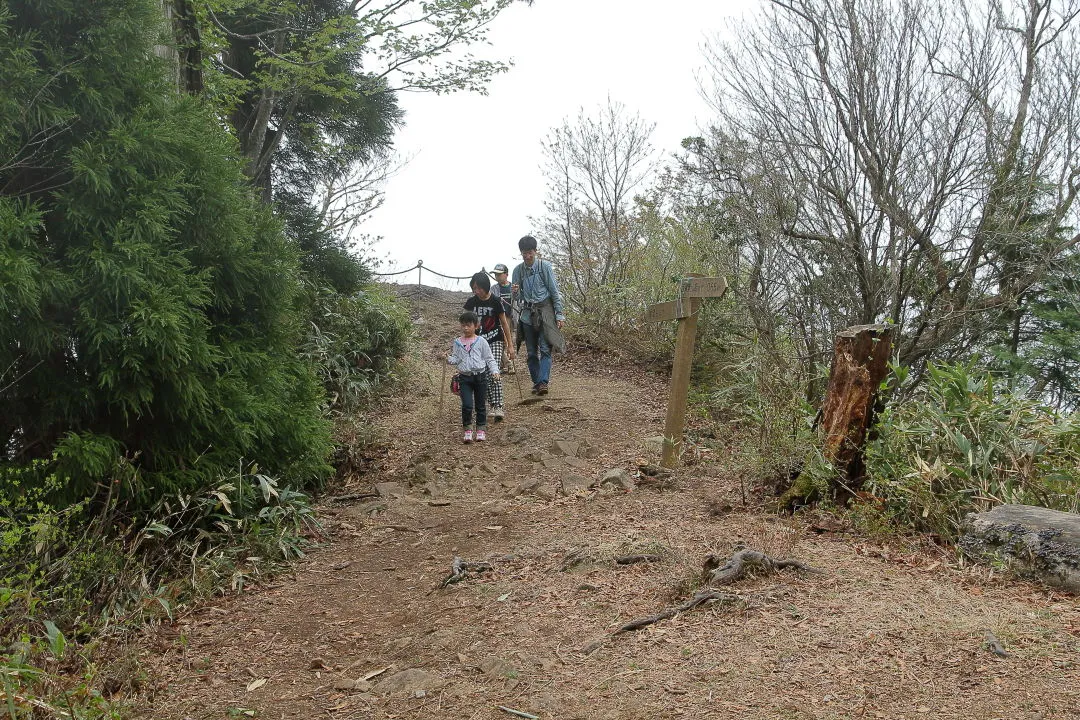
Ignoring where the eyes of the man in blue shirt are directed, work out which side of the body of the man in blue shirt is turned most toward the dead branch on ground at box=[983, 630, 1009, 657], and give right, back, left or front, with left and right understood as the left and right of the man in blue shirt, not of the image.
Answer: front

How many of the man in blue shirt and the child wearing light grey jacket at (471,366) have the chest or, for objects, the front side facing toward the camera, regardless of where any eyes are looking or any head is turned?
2

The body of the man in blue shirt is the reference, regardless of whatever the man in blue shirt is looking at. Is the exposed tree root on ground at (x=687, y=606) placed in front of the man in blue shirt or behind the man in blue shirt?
in front

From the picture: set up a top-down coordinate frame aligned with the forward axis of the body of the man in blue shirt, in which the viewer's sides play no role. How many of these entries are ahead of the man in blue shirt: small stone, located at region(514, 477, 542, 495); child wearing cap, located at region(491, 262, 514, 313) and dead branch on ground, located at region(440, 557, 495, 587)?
2

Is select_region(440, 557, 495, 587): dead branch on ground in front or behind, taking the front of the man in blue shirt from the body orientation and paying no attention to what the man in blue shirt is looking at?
in front

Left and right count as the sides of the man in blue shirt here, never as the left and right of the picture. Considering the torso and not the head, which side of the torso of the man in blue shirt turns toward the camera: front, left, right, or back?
front

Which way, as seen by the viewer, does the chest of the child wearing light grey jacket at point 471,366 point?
toward the camera

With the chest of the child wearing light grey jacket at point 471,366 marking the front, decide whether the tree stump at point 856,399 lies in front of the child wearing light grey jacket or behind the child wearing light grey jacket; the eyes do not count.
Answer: in front

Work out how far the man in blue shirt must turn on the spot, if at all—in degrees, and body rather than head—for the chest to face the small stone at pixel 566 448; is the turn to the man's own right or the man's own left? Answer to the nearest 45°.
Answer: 0° — they already face it

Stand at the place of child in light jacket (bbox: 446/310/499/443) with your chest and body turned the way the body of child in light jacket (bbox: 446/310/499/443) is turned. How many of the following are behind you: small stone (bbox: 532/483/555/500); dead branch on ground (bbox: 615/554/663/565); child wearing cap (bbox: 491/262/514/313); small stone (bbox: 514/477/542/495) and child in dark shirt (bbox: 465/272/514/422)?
2

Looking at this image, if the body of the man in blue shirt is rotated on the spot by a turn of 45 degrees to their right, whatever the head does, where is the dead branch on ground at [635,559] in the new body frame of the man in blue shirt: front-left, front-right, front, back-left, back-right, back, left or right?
front-left

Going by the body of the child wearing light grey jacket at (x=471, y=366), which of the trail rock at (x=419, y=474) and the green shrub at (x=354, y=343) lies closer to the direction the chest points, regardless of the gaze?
the trail rock

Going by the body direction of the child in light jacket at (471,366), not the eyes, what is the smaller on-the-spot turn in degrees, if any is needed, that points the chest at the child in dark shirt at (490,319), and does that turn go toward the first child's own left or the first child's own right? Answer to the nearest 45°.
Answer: approximately 180°

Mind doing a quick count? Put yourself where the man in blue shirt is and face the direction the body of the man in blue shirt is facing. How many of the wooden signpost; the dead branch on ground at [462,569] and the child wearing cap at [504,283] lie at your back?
1
